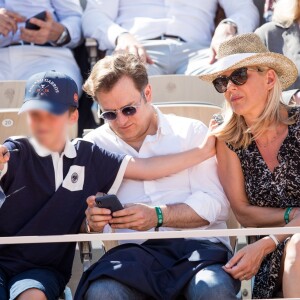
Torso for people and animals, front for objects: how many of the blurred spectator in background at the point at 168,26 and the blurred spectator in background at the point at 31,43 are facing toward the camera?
2

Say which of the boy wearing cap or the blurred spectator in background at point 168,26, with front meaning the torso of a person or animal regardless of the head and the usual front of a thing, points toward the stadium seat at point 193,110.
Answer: the blurred spectator in background

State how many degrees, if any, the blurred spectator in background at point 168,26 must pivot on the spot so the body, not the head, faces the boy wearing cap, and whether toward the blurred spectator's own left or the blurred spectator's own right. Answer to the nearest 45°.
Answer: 0° — they already face them

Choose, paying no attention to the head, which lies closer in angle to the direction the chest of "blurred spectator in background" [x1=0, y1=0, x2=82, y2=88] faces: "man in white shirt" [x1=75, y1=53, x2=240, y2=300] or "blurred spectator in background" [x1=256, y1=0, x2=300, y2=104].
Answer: the man in white shirt

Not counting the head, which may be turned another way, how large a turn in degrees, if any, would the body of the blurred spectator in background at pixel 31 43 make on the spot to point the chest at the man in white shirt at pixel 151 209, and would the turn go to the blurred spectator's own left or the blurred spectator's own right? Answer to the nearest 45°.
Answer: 0° — they already face them

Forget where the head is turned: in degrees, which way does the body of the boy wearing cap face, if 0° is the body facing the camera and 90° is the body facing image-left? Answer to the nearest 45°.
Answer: approximately 0°

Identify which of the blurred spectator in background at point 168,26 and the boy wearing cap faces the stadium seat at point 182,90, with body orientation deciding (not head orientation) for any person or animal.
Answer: the blurred spectator in background

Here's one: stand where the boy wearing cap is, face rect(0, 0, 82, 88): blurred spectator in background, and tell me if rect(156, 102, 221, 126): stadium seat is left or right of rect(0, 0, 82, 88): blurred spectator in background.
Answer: right

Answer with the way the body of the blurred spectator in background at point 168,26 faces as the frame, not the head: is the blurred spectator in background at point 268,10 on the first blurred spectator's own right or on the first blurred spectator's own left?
on the first blurred spectator's own left

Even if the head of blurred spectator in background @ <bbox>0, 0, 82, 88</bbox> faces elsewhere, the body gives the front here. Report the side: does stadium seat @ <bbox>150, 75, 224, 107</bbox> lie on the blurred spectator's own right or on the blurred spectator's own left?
on the blurred spectator's own left
